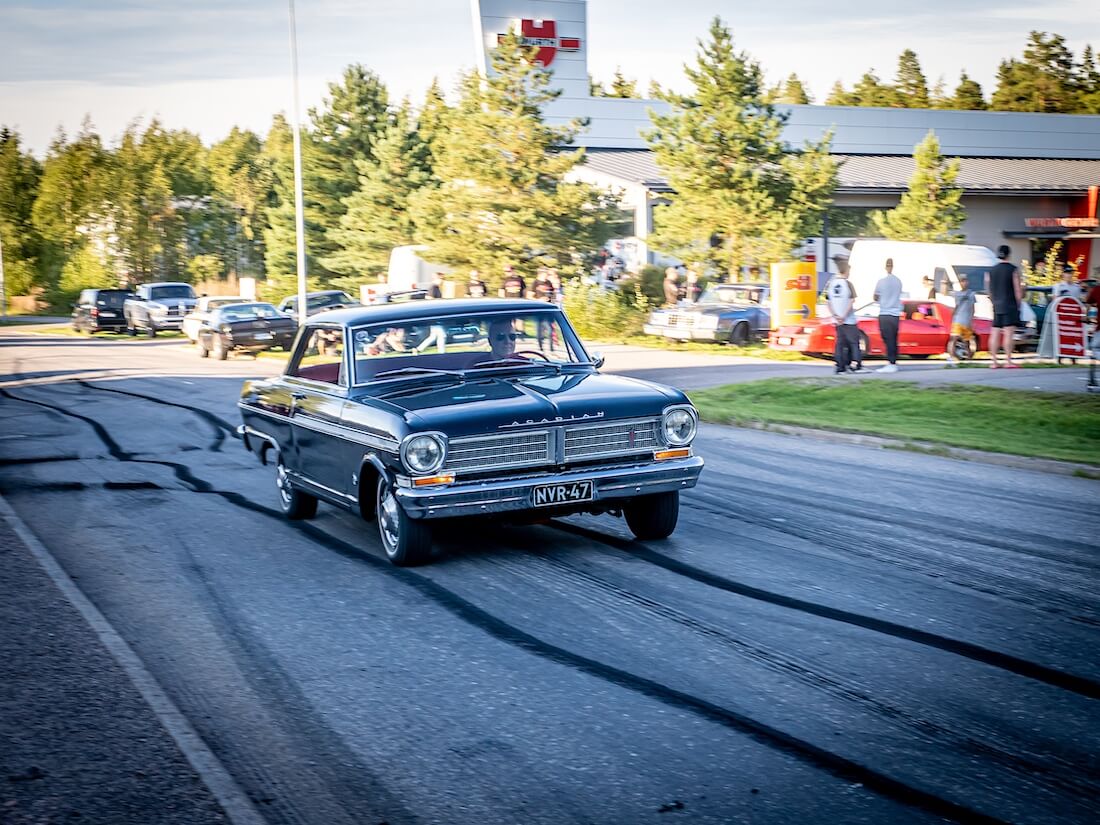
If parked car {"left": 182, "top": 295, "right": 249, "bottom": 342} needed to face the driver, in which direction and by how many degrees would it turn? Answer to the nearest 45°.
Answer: approximately 45° to its left

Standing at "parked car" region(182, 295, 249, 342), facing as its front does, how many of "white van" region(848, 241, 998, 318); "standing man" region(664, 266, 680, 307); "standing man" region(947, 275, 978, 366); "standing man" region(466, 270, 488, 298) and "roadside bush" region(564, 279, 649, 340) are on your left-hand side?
5

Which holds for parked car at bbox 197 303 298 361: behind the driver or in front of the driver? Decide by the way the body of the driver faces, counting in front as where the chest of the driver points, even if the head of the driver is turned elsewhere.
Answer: behind

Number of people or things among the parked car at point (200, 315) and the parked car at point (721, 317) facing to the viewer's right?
0

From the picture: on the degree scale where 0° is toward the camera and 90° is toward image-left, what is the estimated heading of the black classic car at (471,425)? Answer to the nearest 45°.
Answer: approximately 315°

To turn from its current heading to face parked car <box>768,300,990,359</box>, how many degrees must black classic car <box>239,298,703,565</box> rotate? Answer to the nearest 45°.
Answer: approximately 90° to its left
